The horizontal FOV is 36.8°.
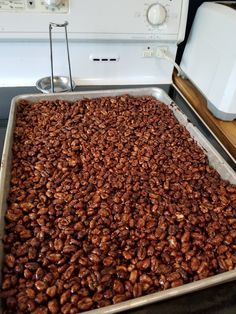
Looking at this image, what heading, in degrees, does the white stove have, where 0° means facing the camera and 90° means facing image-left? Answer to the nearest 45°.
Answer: approximately 0°
